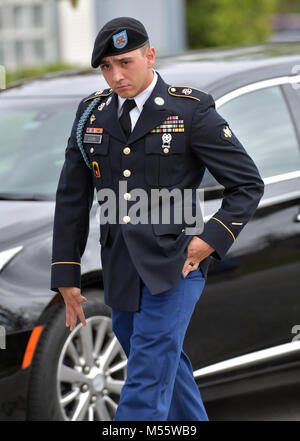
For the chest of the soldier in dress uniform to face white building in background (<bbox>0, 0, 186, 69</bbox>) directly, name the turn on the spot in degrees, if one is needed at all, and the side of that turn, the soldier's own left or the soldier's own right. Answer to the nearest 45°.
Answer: approximately 135° to the soldier's own right

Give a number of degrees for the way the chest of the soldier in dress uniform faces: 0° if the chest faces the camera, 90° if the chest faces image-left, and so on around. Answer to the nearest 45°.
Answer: approximately 45°

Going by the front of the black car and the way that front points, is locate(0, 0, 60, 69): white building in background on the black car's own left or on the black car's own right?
on the black car's own right

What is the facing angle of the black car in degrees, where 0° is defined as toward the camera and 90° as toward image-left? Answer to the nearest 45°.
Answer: approximately 45°

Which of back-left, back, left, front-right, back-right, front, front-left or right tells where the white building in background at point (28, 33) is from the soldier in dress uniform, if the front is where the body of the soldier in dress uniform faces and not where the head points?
back-right

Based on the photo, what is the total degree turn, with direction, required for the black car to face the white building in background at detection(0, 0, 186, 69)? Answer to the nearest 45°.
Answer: approximately 135° to its right
